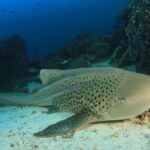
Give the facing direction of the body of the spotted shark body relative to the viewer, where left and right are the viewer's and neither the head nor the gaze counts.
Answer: facing to the right of the viewer
